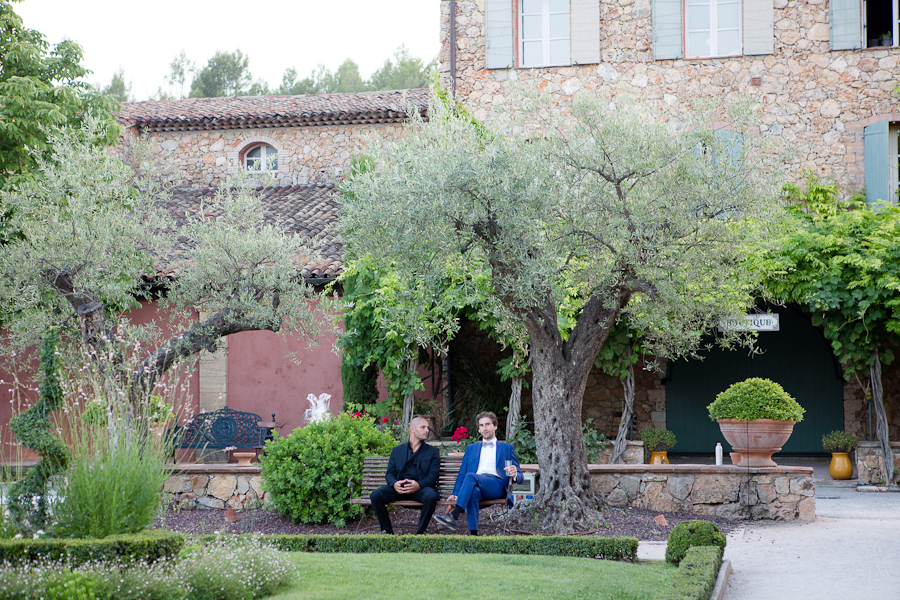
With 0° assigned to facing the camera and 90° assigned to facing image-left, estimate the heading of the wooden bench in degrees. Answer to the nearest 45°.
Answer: approximately 0°

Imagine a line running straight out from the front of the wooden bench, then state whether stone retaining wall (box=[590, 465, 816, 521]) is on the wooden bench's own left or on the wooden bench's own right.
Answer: on the wooden bench's own left

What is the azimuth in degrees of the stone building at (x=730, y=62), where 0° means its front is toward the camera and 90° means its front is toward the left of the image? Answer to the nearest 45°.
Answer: approximately 0°

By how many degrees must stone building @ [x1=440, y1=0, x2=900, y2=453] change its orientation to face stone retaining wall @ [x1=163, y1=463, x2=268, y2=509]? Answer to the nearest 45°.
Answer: approximately 45° to its right

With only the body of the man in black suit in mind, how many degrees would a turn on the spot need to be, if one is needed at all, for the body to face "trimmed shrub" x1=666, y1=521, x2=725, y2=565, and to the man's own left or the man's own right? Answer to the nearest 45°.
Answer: approximately 45° to the man's own left

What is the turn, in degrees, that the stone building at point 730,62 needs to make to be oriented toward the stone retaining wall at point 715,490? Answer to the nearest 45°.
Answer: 0° — it already faces it

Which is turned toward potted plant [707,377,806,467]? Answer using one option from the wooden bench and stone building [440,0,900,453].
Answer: the stone building

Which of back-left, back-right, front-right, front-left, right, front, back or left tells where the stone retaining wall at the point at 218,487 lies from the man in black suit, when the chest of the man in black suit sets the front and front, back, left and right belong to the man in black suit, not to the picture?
back-right
